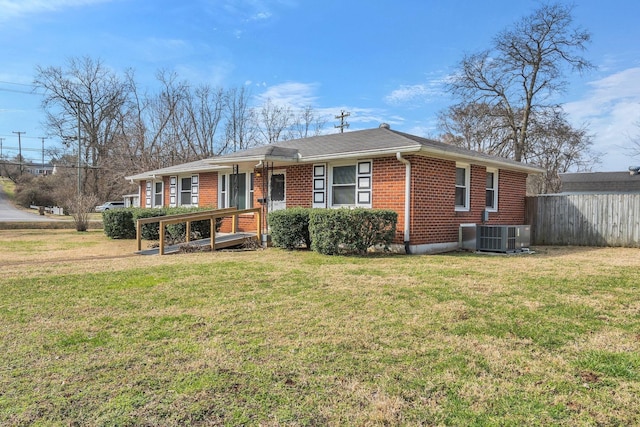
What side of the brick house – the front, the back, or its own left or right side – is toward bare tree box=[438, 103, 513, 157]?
back

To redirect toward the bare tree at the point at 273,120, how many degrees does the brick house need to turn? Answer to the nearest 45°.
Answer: approximately 135° to its right

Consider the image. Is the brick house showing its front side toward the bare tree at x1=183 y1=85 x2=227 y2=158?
no

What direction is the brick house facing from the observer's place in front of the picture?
facing the viewer and to the left of the viewer

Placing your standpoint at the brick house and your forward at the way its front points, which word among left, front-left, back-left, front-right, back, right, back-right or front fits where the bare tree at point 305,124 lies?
back-right

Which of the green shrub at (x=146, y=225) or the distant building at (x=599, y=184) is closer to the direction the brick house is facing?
the green shrub

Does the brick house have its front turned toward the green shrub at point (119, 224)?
no

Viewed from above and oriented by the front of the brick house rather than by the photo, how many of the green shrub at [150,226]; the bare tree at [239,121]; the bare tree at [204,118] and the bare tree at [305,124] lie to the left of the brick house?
0

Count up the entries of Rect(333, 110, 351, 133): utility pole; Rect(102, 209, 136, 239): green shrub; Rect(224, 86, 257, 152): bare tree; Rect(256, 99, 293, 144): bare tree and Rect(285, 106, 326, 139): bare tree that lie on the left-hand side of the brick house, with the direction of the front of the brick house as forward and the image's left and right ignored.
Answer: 0

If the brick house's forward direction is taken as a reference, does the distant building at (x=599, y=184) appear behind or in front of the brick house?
behind

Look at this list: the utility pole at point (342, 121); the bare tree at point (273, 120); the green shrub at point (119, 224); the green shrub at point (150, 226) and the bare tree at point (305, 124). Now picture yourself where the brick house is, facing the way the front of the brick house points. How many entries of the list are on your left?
0

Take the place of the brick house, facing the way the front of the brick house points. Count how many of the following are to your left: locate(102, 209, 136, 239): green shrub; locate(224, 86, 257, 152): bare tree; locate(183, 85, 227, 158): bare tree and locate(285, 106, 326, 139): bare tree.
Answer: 0

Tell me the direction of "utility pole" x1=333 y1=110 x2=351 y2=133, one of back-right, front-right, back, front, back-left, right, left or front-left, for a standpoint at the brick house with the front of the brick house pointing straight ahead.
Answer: back-right

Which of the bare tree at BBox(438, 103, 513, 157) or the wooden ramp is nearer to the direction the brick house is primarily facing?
the wooden ramp
